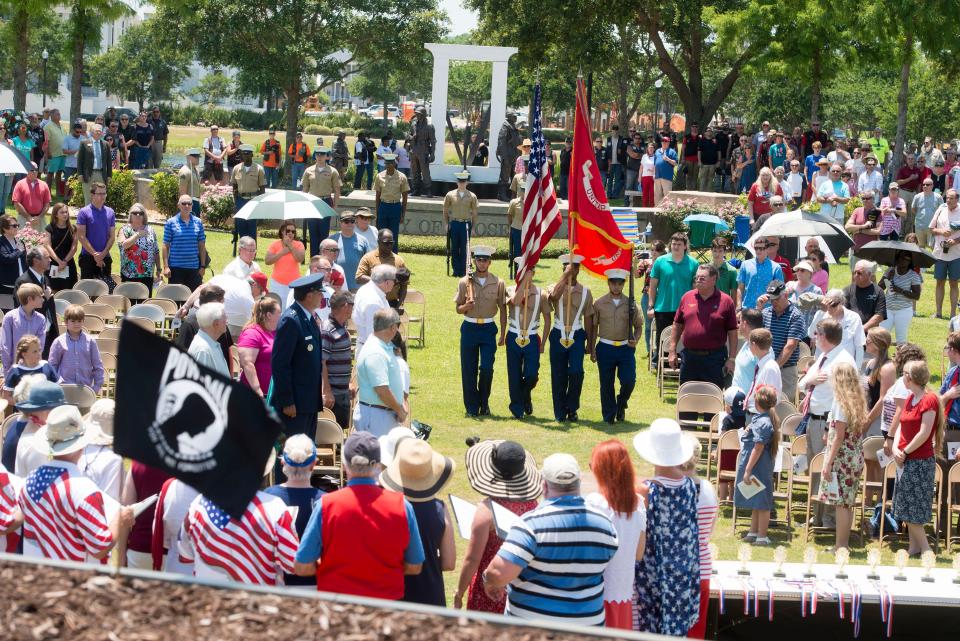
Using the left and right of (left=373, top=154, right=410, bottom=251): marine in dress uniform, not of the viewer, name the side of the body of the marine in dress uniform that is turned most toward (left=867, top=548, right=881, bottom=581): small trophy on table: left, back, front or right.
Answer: front

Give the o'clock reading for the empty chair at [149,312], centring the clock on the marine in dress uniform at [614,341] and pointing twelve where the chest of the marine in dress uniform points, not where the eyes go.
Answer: The empty chair is roughly at 3 o'clock from the marine in dress uniform.

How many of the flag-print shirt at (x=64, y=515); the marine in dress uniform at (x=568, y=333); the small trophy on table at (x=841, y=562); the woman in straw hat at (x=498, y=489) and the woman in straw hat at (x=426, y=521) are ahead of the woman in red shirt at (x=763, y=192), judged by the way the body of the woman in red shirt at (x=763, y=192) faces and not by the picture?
5

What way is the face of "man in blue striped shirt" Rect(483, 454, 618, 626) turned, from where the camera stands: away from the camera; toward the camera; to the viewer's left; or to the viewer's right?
away from the camera

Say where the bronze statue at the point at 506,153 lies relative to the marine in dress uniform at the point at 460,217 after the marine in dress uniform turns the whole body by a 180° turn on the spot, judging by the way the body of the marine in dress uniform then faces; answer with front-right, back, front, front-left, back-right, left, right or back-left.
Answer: front

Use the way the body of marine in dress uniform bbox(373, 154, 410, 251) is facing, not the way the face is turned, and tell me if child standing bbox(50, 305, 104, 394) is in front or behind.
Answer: in front

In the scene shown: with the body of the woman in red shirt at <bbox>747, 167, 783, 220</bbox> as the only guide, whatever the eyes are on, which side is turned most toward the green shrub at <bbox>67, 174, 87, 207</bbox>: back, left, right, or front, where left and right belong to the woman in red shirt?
right

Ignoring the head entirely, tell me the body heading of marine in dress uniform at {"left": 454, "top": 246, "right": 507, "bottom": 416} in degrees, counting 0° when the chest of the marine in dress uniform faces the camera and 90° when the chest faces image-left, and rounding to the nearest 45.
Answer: approximately 0°
